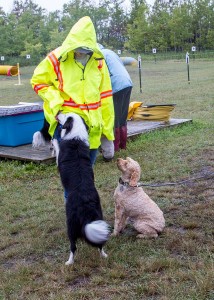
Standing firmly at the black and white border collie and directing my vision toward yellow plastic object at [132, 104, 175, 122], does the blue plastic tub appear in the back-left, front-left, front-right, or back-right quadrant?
front-left

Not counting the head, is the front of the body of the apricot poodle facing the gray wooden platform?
no

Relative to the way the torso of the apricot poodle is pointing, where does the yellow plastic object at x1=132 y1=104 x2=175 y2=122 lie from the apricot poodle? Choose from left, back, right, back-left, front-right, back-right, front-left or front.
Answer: right

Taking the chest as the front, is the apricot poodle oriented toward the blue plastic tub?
no

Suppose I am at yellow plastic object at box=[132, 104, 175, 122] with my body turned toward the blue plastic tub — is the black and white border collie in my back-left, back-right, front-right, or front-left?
front-left

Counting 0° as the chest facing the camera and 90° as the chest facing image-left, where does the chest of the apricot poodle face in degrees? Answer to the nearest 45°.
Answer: approximately 90°

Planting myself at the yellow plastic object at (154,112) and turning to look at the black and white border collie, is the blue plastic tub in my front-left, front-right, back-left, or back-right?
front-right
